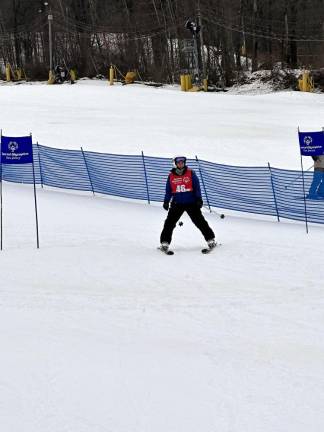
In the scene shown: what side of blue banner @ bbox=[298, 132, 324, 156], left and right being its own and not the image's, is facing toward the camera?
front

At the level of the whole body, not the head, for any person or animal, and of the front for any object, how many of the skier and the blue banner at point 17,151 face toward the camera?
2

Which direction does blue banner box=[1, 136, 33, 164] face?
toward the camera

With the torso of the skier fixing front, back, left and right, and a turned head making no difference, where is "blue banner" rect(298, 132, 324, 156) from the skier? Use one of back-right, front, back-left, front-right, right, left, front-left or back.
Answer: back-left

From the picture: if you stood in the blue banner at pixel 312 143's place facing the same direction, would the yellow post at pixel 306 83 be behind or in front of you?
behind

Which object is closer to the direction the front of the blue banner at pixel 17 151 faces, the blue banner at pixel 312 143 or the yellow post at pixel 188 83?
the blue banner

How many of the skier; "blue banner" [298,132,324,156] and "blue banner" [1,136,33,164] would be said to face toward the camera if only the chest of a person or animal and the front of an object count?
3

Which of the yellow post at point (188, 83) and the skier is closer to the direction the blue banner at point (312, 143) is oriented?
the skier

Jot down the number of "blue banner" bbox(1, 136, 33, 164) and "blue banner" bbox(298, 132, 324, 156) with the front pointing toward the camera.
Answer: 2

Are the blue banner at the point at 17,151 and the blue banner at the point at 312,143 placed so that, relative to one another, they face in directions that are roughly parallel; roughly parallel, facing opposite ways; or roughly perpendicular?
roughly parallel

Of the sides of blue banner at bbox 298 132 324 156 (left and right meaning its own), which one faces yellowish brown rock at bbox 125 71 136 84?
back

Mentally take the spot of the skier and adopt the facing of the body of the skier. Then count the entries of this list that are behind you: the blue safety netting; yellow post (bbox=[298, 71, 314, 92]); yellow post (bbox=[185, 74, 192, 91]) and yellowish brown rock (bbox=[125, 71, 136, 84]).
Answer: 4

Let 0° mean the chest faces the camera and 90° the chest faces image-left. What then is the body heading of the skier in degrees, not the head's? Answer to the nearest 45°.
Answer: approximately 0°

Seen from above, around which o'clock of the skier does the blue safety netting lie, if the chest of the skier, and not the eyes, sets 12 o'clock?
The blue safety netting is roughly at 6 o'clock from the skier.
